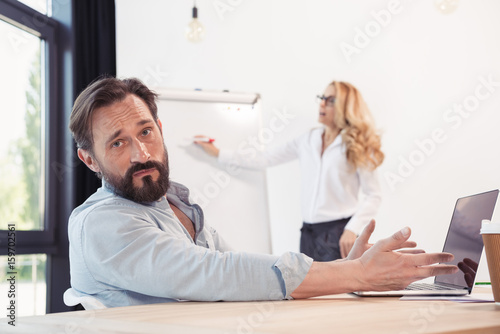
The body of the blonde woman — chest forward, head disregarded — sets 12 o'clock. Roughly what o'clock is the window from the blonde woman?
The window is roughly at 1 o'clock from the blonde woman.

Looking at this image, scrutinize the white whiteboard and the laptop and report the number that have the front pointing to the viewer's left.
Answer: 1

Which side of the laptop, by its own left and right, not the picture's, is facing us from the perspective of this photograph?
left

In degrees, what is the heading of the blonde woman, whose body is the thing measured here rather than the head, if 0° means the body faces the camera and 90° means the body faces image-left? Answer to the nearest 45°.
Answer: approximately 45°

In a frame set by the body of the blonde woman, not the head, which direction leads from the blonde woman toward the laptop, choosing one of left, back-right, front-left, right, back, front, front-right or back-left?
front-left

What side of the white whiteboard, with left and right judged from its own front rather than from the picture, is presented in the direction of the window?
right

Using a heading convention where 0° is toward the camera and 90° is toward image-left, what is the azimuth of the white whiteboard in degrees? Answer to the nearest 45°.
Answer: approximately 0°

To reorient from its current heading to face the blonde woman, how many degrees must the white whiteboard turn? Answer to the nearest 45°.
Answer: approximately 90° to its left

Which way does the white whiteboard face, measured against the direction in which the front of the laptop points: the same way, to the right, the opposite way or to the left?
to the left
